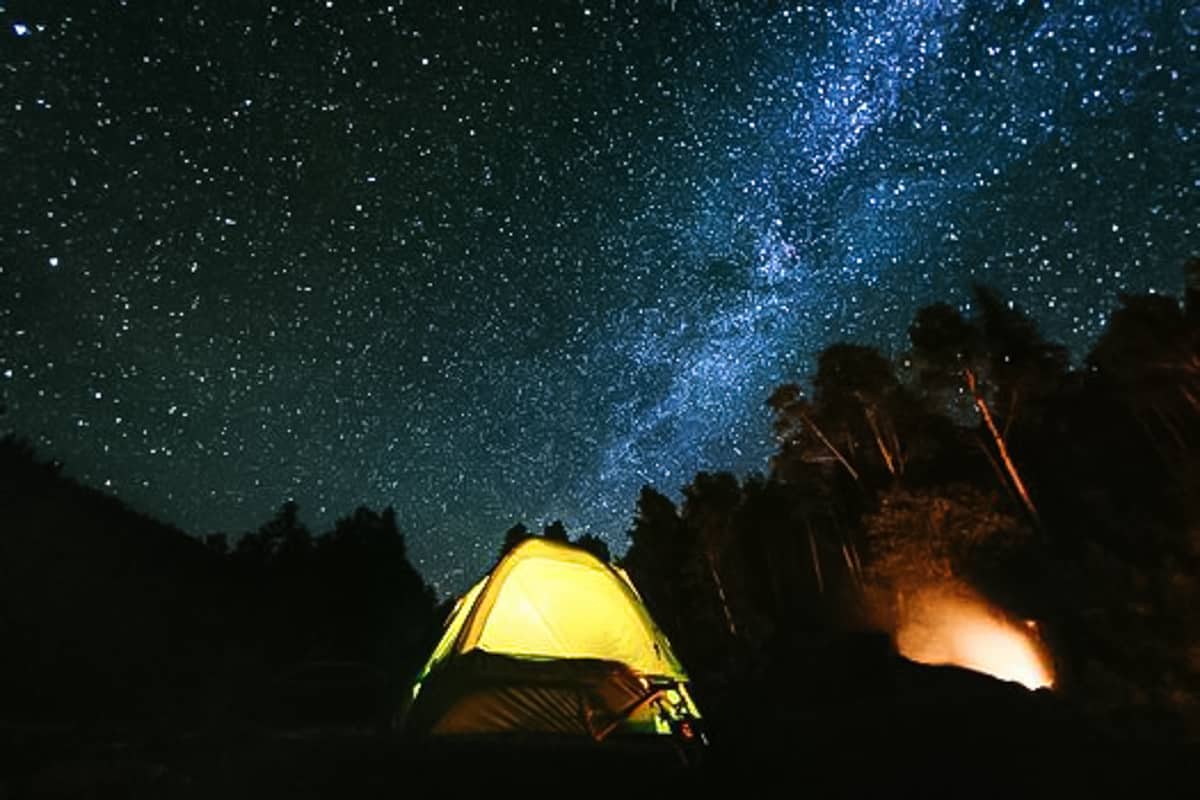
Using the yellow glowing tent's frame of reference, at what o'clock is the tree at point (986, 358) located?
The tree is roughly at 8 o'clock from the yellow glowing tent.

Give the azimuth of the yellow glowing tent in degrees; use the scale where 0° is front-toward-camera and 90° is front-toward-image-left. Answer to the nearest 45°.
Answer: approximately 0°

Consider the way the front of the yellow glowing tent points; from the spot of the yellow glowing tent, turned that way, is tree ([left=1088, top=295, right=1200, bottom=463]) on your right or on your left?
on your left

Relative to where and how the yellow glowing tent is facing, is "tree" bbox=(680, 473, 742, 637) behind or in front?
behind

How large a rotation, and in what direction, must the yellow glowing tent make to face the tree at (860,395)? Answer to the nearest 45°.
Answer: approximately 135° to its left

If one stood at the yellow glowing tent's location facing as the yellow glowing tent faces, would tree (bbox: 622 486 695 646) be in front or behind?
behind

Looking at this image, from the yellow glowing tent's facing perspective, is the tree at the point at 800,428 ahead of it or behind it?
behind

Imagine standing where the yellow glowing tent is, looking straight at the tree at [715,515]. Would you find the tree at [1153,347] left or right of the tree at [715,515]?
right
